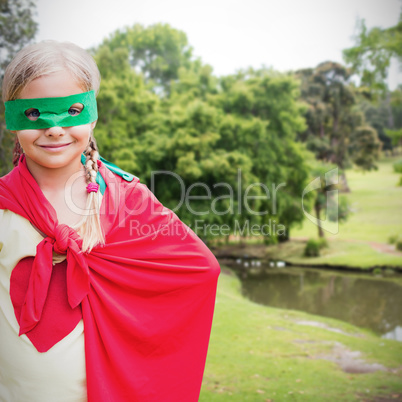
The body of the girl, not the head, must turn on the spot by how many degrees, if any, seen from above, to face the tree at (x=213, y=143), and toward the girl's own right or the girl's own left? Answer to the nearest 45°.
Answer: approximately 180°

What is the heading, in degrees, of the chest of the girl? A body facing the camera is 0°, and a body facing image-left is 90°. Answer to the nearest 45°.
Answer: approximately 0°

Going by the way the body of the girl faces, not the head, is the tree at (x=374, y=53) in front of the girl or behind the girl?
behind

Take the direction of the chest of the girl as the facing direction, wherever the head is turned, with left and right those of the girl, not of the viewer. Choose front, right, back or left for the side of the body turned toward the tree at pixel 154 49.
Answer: back

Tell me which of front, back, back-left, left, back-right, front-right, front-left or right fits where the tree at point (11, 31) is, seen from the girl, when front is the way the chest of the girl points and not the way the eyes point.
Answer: back
